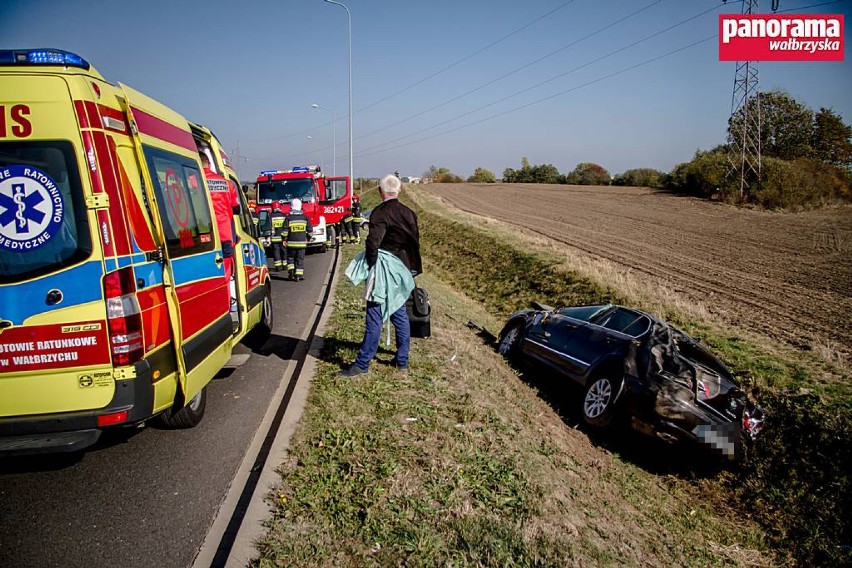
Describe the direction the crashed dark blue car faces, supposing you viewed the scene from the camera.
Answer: facing away from the viewer and to the left of the viewer

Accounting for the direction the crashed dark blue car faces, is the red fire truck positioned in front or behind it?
in front

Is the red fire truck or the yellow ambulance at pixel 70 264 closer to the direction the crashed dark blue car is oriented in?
the red fire truck

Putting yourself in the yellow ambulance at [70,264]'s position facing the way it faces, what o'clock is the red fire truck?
The red fire truck is roughly at 11 o'clock from the yellow ambulance.

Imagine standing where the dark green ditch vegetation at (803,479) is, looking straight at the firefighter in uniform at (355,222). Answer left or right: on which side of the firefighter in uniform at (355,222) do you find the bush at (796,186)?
right

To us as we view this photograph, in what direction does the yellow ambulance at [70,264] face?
facing away from the viewer and to the right of the viewer

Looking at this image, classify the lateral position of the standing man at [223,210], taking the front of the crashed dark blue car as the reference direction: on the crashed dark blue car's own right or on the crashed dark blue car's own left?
on the crashed dark blue car's own left
